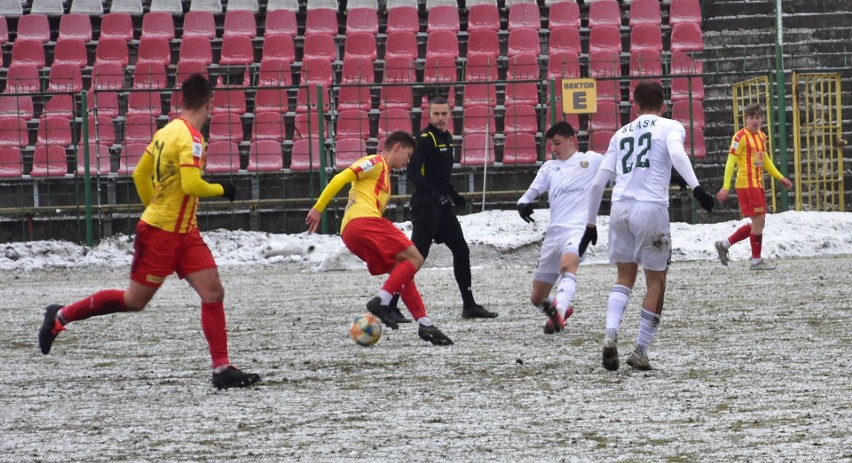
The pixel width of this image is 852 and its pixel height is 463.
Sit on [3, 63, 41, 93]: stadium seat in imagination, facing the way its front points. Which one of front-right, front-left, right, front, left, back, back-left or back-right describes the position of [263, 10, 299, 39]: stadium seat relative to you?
left

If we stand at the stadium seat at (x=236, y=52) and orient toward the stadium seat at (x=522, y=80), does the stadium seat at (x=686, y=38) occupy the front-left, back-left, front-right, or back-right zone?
front-left

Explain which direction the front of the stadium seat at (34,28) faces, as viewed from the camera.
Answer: facing the viewer

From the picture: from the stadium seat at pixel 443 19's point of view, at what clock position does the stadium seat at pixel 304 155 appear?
the stadium seat at pixel 304 155 is roughly at 1 o'clock from the stadium seat at pixel 443 19.

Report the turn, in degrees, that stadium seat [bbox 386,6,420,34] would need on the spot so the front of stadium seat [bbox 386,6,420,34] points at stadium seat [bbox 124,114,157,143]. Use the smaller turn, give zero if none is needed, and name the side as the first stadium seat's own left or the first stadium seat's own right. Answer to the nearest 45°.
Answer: approximately 45° to the first stadium seat's own right

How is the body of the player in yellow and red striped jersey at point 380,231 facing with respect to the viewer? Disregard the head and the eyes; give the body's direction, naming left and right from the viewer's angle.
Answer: facing to the right of the viewer

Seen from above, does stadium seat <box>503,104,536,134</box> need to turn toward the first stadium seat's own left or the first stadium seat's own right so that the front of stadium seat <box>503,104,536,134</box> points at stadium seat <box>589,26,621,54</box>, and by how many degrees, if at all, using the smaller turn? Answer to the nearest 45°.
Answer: approximately 135° to the first stadium seat's own left

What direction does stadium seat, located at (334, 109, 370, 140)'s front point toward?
toward the camera

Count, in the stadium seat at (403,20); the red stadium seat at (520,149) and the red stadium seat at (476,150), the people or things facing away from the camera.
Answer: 0

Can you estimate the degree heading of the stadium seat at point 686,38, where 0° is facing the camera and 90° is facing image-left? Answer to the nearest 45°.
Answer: approximately 0°

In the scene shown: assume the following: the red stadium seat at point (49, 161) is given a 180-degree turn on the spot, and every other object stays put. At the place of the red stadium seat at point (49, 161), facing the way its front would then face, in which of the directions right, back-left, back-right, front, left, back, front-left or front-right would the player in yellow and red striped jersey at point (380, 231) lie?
back

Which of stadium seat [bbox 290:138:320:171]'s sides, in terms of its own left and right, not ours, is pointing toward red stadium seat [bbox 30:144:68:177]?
right

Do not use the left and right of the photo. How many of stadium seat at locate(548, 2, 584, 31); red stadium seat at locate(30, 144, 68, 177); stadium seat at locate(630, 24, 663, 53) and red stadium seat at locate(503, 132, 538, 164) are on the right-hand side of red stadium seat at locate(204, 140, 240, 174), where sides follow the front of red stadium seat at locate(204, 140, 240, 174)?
1

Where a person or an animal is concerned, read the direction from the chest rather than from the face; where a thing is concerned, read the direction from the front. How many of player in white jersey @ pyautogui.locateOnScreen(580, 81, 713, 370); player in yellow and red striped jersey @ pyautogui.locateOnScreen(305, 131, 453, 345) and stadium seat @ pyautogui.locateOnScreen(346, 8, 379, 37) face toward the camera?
1

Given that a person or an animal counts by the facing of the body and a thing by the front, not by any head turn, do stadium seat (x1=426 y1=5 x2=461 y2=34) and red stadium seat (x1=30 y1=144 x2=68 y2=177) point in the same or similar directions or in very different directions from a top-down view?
same or similar directions

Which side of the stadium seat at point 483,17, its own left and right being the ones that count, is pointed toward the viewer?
front

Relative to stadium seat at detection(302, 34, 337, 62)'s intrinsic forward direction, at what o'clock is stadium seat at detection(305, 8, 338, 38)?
stadium seat at detection(305, 8, 338, 38) is roughly at 6 o'clock from stadium seat at detection(302, 34, 337, 62).

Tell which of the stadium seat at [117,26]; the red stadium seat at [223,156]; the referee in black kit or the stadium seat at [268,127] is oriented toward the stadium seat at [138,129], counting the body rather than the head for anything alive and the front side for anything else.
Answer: the stadium seat at [117,26]

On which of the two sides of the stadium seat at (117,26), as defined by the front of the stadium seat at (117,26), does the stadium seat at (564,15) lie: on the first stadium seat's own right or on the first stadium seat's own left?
on the first stadium seat's own left

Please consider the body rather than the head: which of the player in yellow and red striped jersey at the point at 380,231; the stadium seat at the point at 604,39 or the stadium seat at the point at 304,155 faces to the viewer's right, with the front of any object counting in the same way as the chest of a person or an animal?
the player in yellow and red striped jersey
